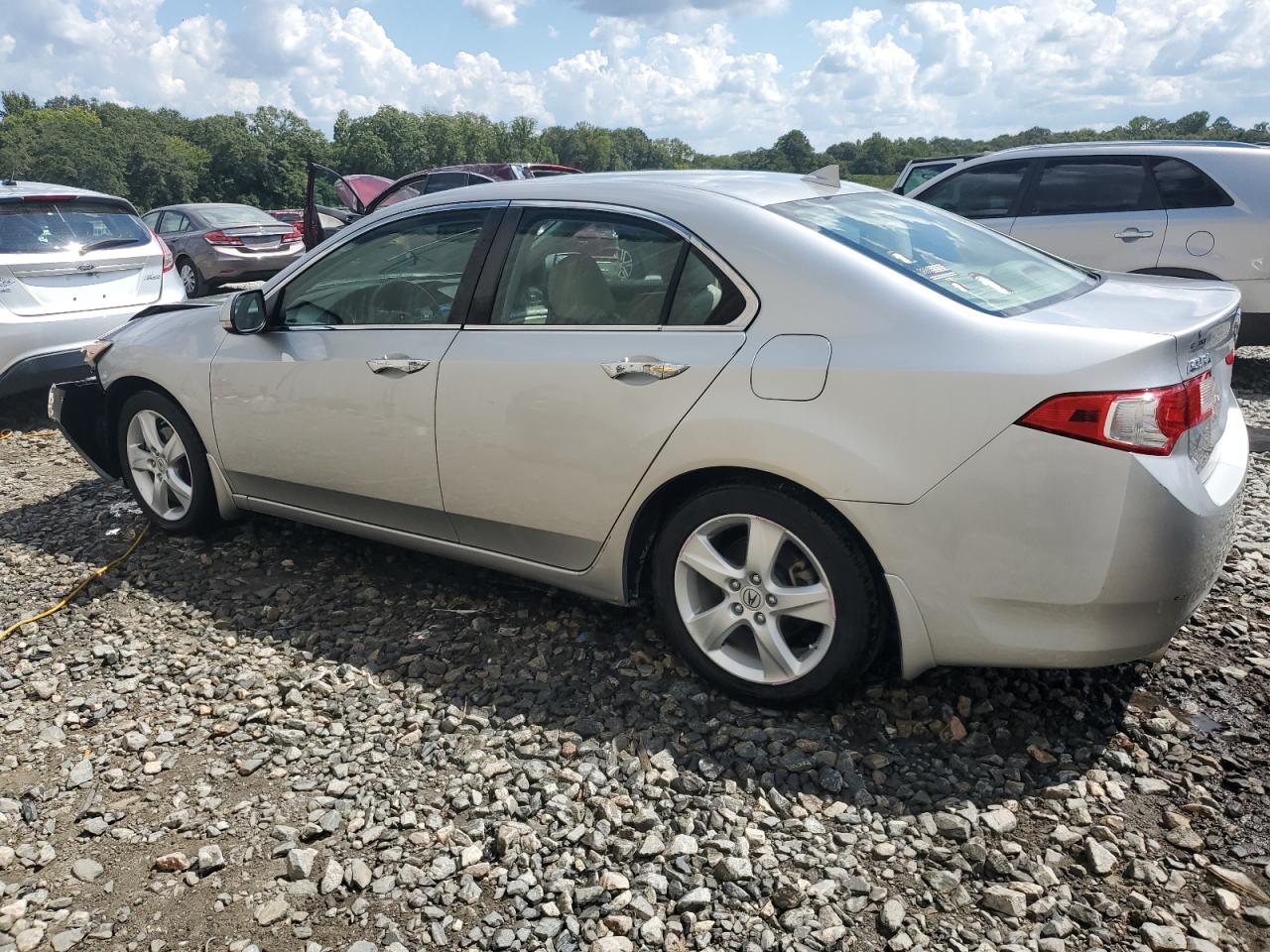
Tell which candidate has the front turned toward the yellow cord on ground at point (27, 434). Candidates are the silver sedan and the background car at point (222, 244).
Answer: the silver sedan

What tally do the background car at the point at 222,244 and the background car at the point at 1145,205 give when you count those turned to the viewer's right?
0

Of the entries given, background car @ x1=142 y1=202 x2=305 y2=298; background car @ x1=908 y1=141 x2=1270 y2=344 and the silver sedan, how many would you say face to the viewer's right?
0

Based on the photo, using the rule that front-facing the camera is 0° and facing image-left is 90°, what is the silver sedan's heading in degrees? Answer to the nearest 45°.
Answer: approximately 135°

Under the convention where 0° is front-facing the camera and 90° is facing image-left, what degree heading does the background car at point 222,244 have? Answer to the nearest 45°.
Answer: approximately 135°

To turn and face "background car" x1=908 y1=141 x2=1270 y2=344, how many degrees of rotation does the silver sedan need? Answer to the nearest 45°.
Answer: approximately 90° to its right

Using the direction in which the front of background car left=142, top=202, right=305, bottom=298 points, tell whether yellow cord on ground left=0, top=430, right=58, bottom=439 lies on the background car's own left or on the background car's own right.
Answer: on the background car's own left

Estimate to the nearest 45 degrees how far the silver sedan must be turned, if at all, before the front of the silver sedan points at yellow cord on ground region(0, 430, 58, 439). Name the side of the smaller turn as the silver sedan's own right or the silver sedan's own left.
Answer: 0° — it already faces it

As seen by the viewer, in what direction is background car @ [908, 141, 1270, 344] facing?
to the viewer's left
